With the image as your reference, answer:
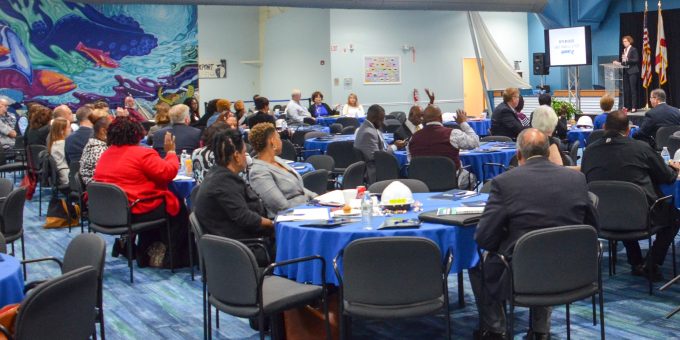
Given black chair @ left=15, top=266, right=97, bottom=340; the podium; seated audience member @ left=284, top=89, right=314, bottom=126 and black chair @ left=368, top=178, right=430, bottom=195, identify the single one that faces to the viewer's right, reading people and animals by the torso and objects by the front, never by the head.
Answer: the seated audience member

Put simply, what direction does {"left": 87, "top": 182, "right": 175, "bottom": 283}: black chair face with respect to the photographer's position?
facing away from the viewer and to the right of the viewer

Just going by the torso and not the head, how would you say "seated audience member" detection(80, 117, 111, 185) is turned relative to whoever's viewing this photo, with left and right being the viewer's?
facing away from the viewer and to the right of the viewer

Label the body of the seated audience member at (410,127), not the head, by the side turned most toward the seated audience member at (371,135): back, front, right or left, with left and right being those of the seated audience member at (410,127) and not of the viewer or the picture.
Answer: right

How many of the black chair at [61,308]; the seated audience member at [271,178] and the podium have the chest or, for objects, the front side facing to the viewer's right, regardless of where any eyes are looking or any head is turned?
1
